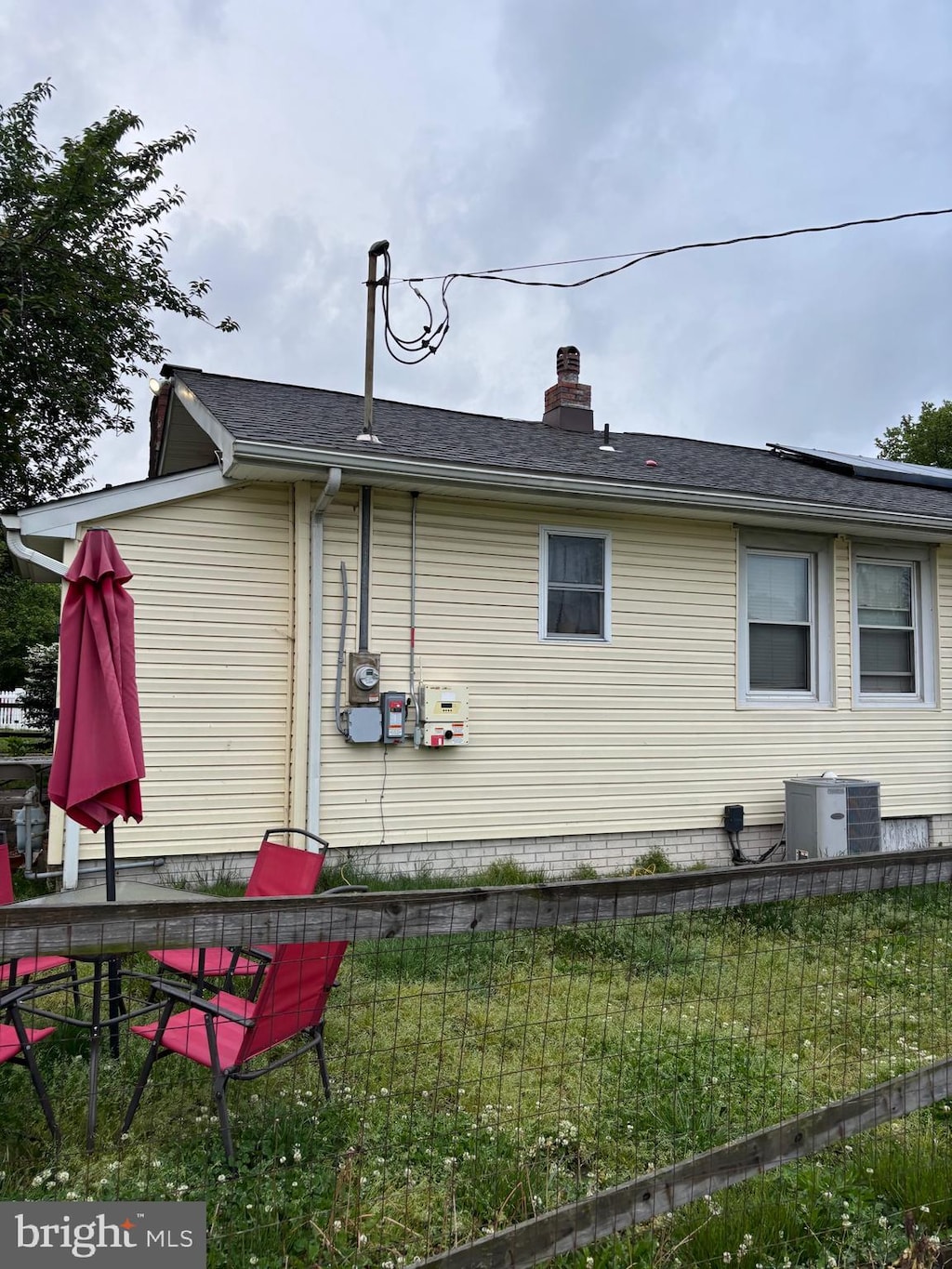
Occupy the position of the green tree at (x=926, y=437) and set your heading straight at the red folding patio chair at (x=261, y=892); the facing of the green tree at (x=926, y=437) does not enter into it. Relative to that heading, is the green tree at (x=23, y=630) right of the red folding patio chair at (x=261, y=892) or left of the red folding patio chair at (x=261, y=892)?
right

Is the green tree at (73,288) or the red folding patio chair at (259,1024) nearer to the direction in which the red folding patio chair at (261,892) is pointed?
the red folding patio chair

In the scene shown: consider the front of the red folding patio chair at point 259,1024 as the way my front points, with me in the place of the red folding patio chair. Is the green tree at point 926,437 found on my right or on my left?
on my right

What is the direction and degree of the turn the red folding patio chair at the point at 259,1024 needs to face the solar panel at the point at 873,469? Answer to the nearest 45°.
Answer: approximately 90° to its right

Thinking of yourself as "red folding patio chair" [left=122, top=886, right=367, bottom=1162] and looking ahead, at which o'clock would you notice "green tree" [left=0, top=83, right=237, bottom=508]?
The green tree is roughly at 1 o'clock from the red folding patio chair.

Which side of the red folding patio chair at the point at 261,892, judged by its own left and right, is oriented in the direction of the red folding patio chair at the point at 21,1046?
front

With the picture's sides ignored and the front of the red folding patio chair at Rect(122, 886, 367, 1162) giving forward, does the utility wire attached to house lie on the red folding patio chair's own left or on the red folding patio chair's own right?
on the red folding patio chair's own right

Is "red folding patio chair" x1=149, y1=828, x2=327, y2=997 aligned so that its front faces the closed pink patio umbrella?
yes

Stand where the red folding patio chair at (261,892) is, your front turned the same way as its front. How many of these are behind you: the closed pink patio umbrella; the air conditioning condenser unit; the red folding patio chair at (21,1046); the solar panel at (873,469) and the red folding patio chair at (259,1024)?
2

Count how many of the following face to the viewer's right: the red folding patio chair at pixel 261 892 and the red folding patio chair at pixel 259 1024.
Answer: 0

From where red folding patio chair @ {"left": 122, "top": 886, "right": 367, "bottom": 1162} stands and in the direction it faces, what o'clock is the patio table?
The patio table is roughly at 12 o'clock from the red folding patio chair.

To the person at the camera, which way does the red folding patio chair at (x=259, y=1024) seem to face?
facing away from the viewer and to the left of the viewer

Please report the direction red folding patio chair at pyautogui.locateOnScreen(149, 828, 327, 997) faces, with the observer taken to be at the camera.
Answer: facing the viewer and to the left of the viewer

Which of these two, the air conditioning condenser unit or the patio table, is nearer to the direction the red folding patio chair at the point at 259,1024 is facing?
the patio table
